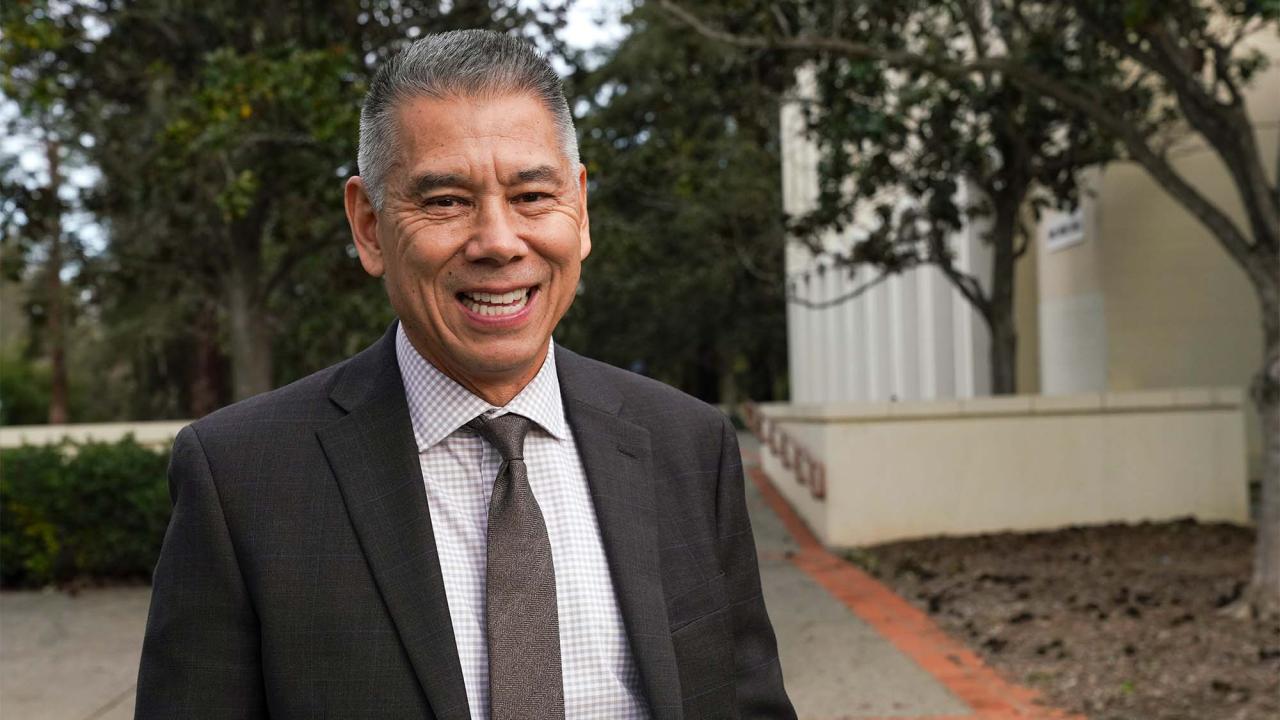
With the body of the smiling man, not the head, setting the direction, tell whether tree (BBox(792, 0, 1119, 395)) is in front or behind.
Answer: behind

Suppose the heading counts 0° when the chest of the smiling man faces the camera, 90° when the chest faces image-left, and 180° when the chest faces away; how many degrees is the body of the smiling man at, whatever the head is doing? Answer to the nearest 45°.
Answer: approximately 0°

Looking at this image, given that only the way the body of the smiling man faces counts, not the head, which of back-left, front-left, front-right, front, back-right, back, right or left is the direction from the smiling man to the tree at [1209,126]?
back-left

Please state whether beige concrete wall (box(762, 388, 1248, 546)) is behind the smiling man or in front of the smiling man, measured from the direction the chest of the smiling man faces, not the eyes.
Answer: behind

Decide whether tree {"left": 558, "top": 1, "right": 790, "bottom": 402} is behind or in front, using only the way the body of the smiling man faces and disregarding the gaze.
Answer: behind

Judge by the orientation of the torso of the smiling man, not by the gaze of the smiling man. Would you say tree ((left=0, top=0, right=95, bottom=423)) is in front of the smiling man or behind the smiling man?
behind

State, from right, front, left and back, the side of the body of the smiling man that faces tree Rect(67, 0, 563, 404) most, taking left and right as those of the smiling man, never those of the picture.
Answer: back
